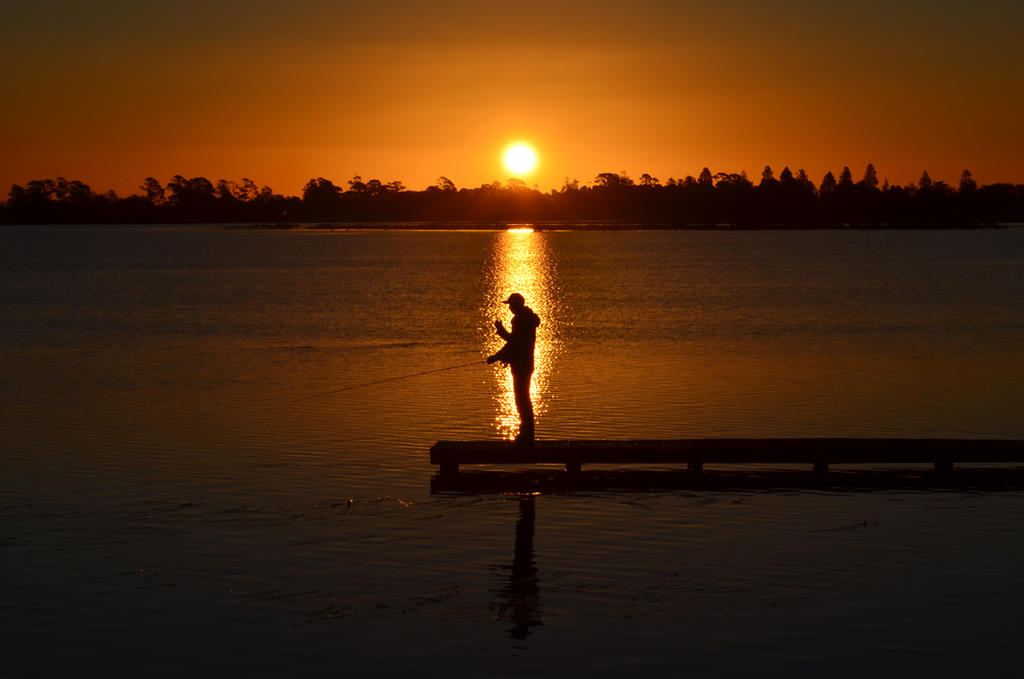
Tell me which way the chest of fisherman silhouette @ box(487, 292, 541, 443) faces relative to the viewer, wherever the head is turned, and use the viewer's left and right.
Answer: facing to the left of the viewer
